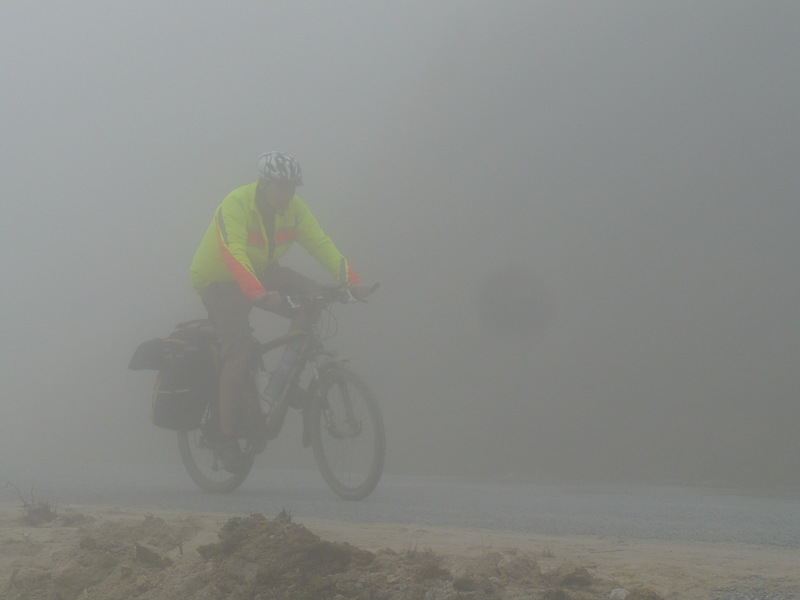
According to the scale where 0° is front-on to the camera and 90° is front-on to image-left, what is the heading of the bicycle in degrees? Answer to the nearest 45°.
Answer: approximately 315°

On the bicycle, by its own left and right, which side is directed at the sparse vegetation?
right

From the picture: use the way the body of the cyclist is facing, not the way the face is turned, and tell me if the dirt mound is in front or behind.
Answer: in front

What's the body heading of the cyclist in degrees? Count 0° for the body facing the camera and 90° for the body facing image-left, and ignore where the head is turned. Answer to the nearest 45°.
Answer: approximately 315°

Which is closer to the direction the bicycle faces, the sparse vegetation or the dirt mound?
the dirt mound
